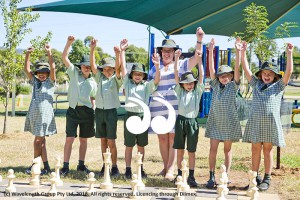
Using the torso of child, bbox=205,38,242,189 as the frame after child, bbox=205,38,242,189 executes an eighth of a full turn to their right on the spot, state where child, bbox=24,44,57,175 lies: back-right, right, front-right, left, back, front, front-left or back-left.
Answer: front-right

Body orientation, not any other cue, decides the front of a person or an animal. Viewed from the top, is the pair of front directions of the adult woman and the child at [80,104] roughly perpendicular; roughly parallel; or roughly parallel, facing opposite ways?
roughly parallel

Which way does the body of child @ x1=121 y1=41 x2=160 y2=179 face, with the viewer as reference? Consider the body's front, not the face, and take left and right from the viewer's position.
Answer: facing the viewer

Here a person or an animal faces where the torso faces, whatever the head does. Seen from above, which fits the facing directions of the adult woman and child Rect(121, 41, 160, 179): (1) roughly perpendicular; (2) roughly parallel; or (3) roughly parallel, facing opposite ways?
roughly parallel

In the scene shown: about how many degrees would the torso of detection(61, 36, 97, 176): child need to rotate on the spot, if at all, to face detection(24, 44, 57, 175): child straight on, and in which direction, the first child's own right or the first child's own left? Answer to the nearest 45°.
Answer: approximately 90° to the first child's own right

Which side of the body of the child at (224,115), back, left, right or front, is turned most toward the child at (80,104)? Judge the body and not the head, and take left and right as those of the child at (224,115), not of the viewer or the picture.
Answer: right

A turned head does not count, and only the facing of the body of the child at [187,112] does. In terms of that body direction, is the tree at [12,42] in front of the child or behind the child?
behind

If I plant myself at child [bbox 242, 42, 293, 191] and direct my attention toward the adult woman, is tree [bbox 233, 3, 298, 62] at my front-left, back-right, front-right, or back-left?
front-right

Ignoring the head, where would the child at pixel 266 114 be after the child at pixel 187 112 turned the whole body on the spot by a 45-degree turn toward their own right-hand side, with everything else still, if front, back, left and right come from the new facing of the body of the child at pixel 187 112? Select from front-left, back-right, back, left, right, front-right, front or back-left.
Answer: back-left

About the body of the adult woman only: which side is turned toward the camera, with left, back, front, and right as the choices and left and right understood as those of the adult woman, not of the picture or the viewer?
front

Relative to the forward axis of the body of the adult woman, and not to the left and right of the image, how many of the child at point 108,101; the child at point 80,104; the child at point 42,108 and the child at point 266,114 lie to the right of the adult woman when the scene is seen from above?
3
